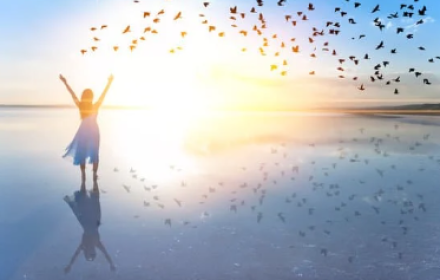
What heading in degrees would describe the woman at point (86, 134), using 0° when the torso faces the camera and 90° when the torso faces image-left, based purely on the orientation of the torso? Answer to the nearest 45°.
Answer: approximately 180°
